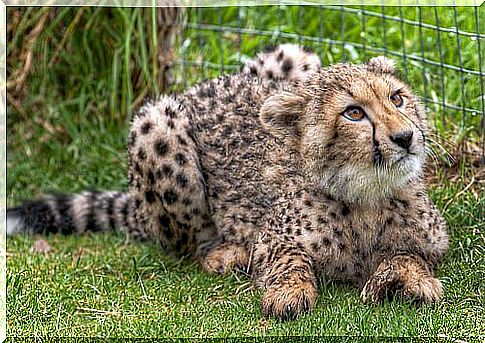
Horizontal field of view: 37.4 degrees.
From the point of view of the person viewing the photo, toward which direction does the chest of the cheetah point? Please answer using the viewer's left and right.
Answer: facing the viewer and to the right of the viewer
